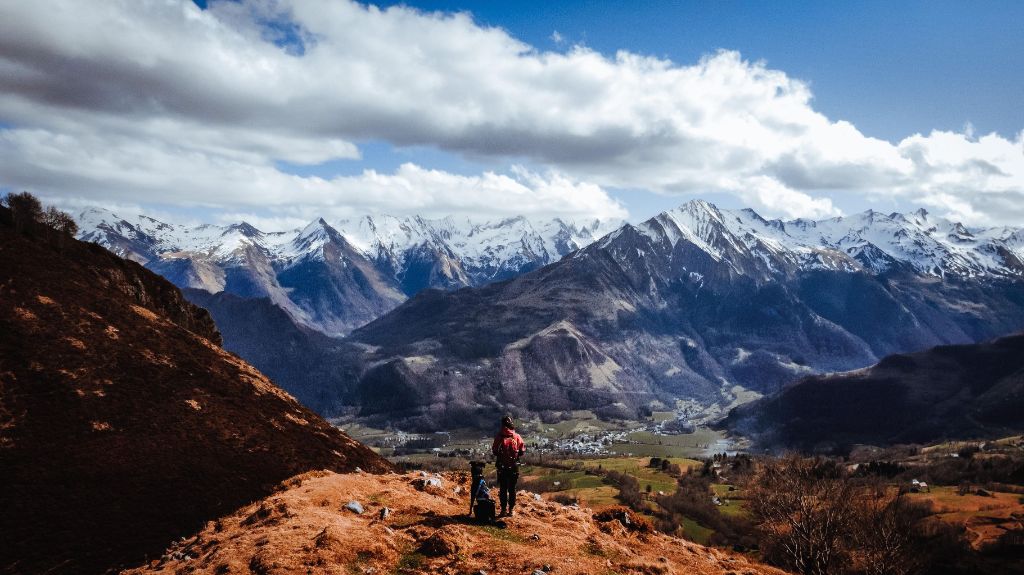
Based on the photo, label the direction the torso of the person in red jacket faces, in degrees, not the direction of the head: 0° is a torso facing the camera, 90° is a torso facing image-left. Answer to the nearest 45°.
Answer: approximately 180°
